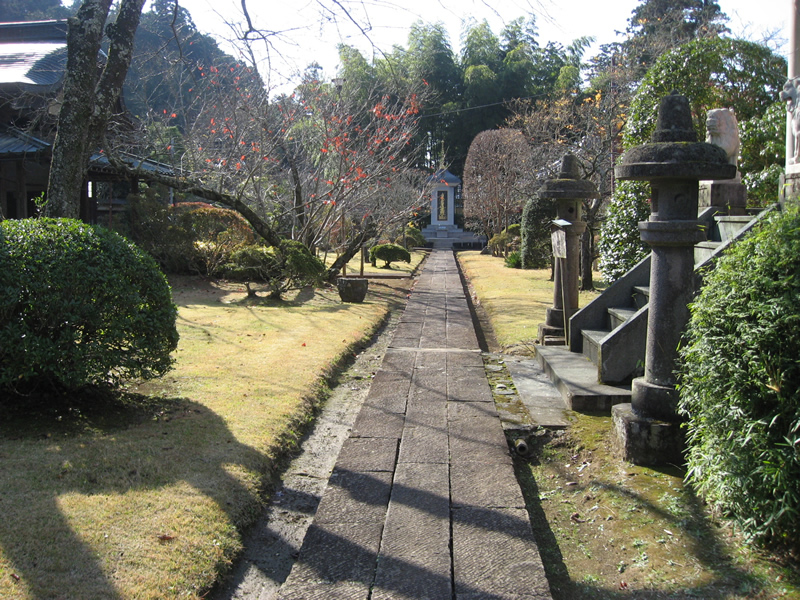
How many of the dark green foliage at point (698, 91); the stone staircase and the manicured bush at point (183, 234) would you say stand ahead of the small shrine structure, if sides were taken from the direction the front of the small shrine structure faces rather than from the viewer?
3

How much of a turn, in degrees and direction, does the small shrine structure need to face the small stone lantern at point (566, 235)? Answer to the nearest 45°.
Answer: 0° — it already faces it

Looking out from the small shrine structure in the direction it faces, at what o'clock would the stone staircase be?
The stone staircase is roughly at 12 o'clock from the small shrine structure.

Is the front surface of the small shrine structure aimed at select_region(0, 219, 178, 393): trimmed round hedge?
yes

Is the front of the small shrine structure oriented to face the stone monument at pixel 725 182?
yes

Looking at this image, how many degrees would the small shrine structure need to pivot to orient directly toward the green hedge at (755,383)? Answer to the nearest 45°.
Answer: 0° — it already faces it

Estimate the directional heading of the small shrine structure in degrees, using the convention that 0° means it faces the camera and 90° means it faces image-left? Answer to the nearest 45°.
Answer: approximately 0°

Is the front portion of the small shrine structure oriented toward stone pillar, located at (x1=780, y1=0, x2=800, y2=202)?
yes

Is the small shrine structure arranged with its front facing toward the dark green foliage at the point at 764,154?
yes

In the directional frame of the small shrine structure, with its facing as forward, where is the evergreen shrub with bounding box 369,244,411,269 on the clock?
The evergreen shrub is roughly at 12 o'clock from the small shrine structure.
